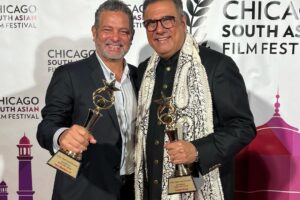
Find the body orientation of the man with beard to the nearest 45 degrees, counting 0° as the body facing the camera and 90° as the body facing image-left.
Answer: approximately 315°
